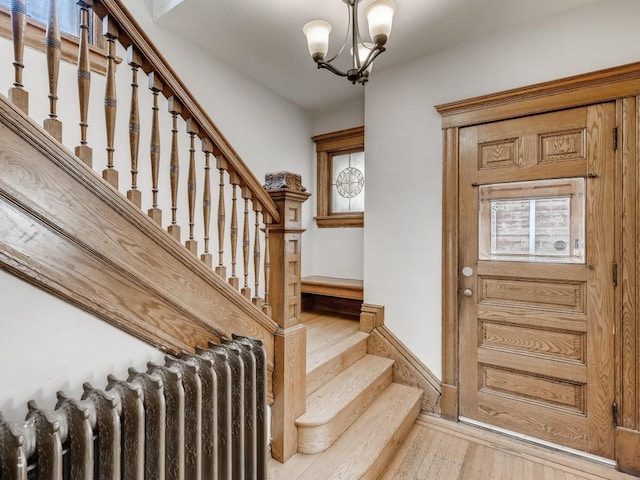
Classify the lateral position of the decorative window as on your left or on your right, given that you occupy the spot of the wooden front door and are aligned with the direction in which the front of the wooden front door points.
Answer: on your right

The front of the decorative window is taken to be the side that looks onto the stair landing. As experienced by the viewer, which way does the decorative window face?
facing the viewer and to the left of the viewer

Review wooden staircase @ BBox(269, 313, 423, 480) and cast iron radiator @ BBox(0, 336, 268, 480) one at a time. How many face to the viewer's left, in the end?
0

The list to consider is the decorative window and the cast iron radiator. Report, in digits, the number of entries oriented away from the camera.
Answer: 0

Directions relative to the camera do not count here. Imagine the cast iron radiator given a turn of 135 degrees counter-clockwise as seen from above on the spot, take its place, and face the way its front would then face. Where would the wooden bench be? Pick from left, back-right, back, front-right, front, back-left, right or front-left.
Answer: front-right

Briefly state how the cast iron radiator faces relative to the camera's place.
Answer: facing the viewer and to the right of the viewer

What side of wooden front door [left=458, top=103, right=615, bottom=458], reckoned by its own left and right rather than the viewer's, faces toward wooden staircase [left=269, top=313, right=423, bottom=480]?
front

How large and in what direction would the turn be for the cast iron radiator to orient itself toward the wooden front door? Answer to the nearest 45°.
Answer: approximately 45° to its left

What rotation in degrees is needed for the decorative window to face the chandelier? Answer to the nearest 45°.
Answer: approximately 45° to its left

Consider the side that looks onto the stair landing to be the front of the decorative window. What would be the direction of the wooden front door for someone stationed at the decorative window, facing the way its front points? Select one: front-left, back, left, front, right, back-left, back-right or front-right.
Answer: left

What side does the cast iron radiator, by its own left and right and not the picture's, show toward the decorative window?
left

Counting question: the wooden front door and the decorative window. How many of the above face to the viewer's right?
0
